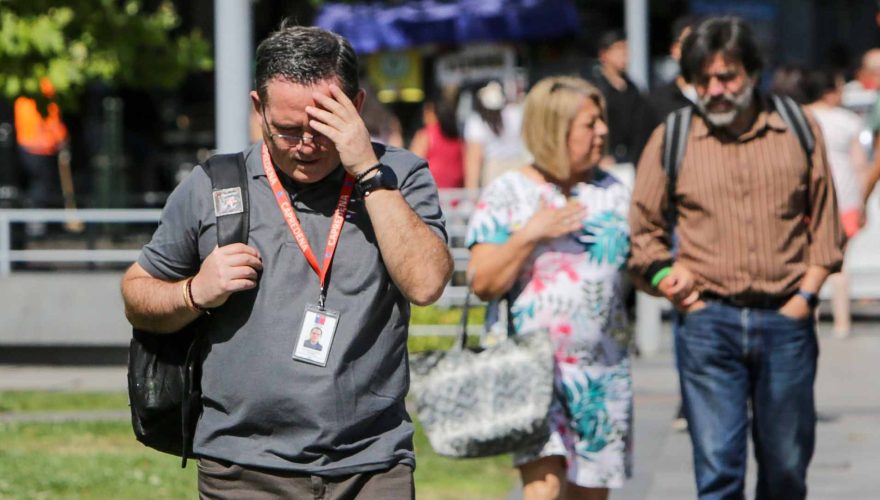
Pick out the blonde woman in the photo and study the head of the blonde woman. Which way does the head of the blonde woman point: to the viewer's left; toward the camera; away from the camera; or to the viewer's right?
to the viewer's right

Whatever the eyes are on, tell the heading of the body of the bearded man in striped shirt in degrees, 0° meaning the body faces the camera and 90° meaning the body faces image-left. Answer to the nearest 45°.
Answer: approximately 0°

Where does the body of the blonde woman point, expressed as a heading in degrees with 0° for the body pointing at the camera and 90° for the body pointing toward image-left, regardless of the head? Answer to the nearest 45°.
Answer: approximately 315°

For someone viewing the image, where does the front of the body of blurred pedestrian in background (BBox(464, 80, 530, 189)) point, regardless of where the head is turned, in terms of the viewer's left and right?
facing away from the viewer

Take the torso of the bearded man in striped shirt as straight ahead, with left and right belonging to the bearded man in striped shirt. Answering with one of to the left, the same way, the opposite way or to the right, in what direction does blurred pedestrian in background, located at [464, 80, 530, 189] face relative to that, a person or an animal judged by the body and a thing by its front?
the opposite way

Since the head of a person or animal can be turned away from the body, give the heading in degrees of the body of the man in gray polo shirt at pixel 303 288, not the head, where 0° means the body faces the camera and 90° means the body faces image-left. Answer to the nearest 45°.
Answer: approximately 0°
